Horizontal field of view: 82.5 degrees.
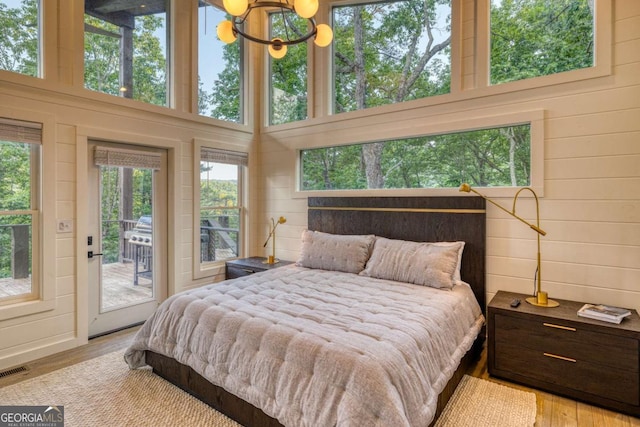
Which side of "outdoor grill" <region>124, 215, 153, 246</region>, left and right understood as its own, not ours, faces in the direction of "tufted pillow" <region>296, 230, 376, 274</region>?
left

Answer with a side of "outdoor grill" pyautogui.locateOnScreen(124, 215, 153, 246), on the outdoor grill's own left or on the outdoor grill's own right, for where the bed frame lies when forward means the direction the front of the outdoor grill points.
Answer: on the outdoor grill's own left

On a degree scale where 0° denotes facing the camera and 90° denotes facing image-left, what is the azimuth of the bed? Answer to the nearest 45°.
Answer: approximately 45°

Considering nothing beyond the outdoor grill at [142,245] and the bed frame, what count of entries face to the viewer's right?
0

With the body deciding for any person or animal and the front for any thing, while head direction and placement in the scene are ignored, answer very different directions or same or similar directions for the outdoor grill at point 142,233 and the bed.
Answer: same or similar directions

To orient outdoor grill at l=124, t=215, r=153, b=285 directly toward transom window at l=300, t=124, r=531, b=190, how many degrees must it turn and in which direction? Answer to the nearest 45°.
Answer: approximately 90° to its left

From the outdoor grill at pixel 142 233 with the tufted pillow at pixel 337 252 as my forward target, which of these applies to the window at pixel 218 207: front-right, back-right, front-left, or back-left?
front-left

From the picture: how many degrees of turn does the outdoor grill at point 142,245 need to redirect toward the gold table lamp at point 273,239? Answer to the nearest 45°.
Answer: approximately 135° to its left

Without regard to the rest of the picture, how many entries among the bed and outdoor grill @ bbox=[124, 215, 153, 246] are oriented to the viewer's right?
0

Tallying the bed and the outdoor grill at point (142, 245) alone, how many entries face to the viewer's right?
0

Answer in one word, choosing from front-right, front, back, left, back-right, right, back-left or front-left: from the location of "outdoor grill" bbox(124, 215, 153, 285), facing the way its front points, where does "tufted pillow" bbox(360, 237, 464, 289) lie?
left
